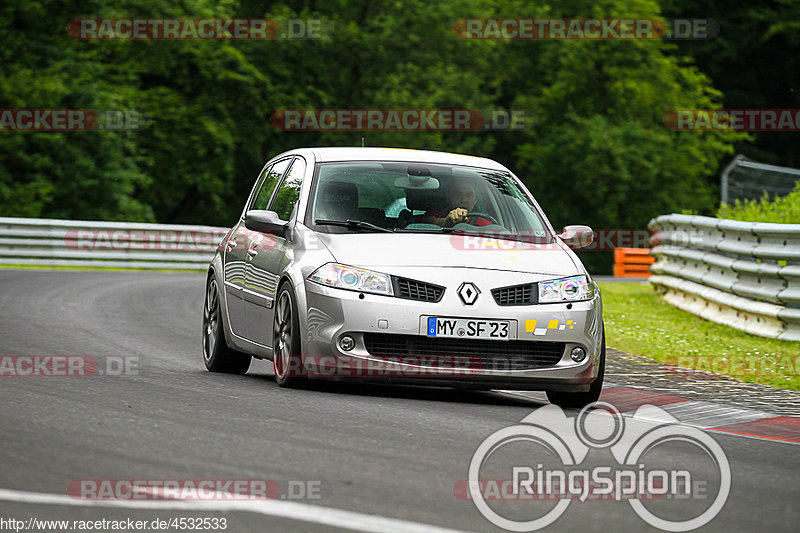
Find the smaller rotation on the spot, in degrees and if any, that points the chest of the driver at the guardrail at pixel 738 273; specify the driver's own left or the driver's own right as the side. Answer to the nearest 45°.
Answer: approximately 135° to the driver's own left

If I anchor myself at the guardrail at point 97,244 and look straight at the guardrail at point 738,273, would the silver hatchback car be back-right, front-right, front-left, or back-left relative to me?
front-right

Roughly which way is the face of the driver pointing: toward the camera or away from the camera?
toward the camera

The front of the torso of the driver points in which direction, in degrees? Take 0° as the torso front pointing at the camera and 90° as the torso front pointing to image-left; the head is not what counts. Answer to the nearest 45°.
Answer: approximately 0°

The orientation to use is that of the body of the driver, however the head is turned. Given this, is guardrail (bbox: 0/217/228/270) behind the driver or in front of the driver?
behind
